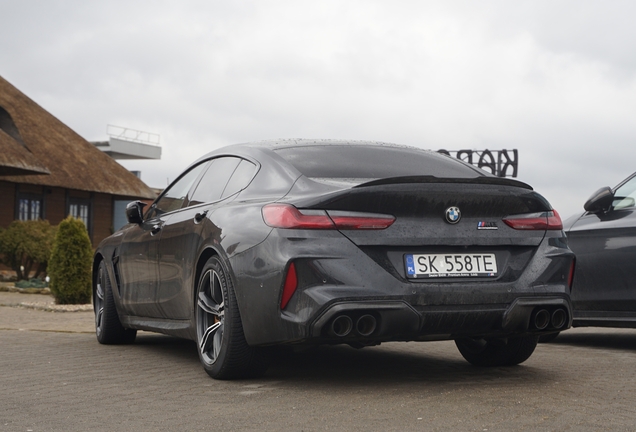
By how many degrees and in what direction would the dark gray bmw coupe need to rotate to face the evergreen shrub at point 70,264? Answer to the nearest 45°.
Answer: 0° — it already faces it

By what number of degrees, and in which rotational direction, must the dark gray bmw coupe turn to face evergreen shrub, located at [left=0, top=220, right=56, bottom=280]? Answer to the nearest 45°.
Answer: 0° — it already faces it

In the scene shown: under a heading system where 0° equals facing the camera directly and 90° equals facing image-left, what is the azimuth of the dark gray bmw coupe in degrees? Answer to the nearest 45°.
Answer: approximately 135°
